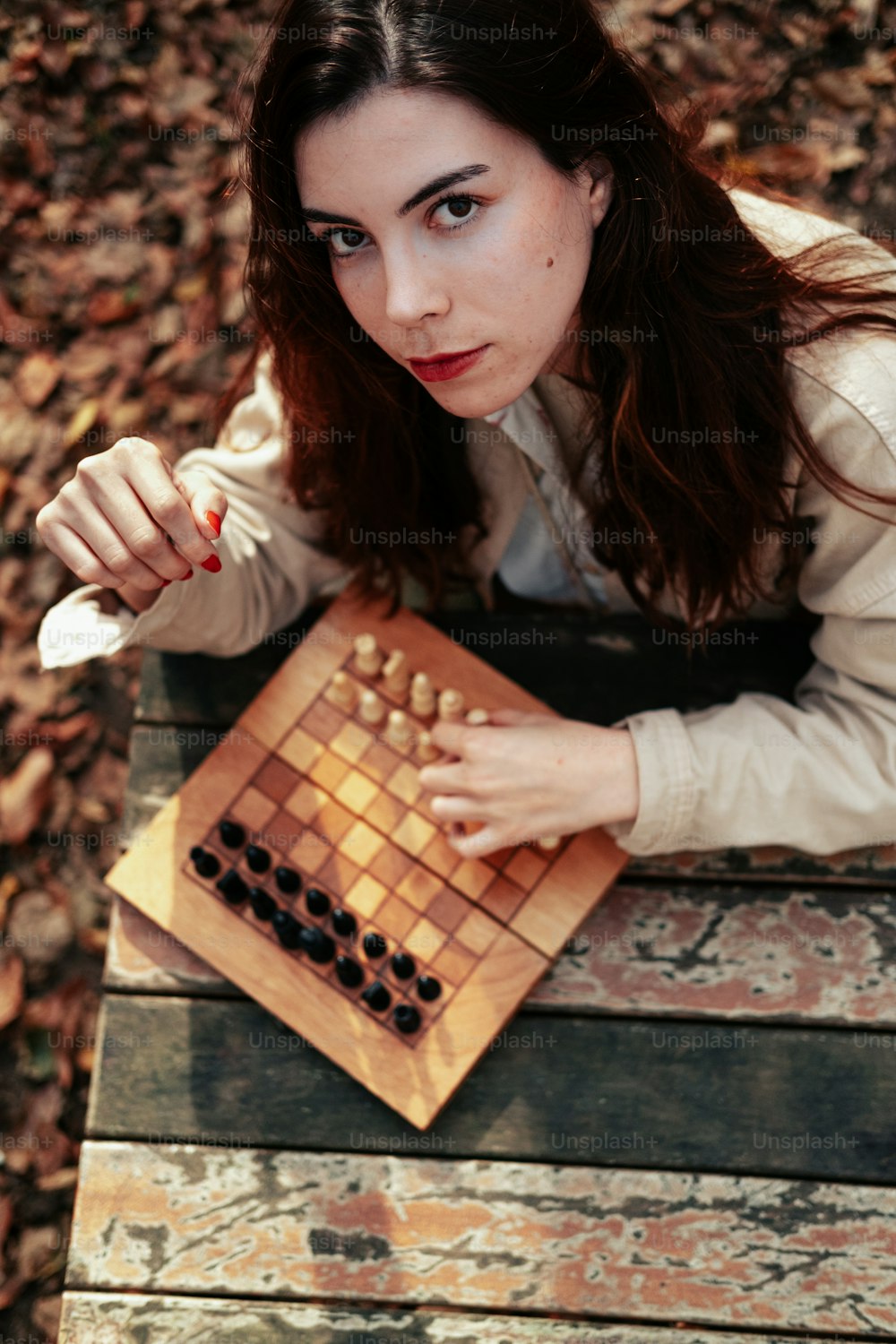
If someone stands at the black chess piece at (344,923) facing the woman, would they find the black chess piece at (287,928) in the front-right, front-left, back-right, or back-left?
back-left

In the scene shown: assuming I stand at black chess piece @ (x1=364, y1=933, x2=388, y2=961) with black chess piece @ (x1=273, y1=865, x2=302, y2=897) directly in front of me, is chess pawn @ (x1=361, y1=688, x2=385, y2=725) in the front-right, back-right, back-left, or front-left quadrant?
front-right

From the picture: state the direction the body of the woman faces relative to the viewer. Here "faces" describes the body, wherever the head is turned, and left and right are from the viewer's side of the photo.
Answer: facing the viewer and to the left of the viewer

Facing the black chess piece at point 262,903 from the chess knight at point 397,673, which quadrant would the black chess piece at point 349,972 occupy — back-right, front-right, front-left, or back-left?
front-left
